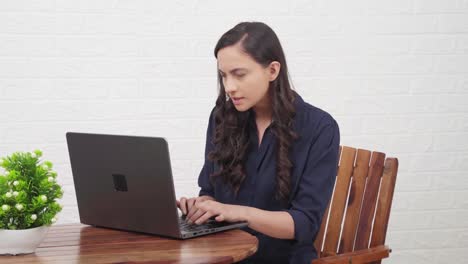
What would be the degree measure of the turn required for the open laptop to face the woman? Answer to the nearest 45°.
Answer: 0° — it already faces them

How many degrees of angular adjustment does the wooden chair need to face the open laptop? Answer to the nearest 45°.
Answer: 0° — it already faces it

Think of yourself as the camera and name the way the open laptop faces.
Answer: facing away from the viewer and to the right of the viewer

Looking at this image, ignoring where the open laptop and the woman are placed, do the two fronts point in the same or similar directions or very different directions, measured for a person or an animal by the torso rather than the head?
very different directions

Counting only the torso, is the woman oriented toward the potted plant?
yes

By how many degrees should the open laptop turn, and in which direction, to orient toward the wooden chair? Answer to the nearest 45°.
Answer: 0° — it already faces it

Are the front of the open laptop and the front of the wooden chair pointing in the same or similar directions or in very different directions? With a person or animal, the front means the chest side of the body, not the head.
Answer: very different directions
